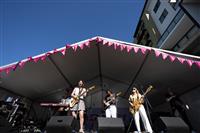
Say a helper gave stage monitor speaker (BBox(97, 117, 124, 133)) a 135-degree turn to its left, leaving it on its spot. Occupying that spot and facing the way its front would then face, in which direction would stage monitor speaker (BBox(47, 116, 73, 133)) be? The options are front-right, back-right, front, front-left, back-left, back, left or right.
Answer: front-right

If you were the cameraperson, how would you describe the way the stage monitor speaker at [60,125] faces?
facing away from the viewer

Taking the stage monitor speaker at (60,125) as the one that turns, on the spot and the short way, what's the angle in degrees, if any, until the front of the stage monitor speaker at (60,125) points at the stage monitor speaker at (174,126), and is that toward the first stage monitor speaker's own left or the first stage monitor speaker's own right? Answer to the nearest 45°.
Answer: approximately 90° to the first stage monitor speaker's own right

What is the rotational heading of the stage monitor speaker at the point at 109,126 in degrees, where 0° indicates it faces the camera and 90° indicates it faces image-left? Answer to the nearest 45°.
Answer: approximately 180°
